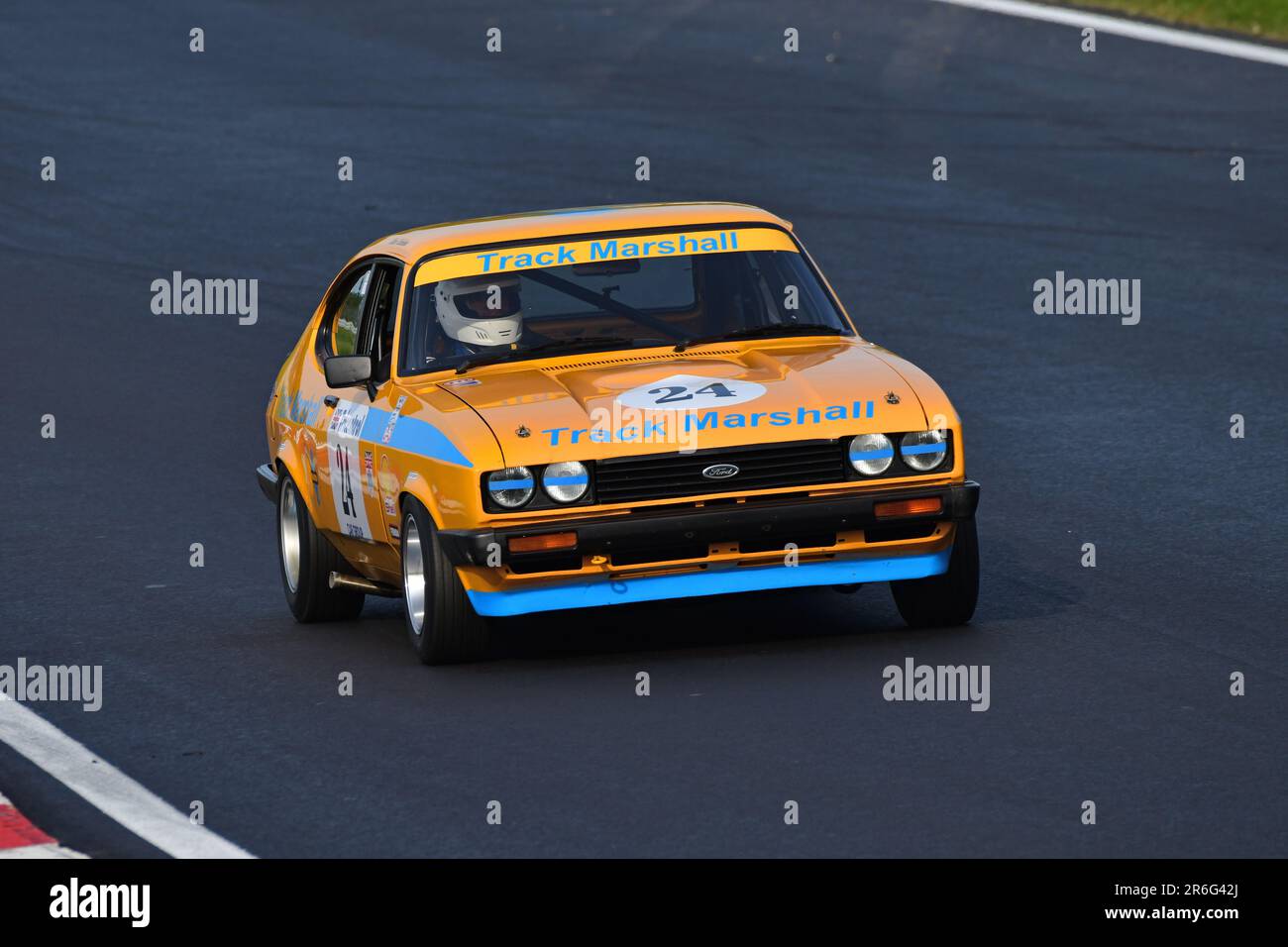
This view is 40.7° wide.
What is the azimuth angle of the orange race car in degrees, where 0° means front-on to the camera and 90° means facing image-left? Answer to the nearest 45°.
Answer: approximately 0°
